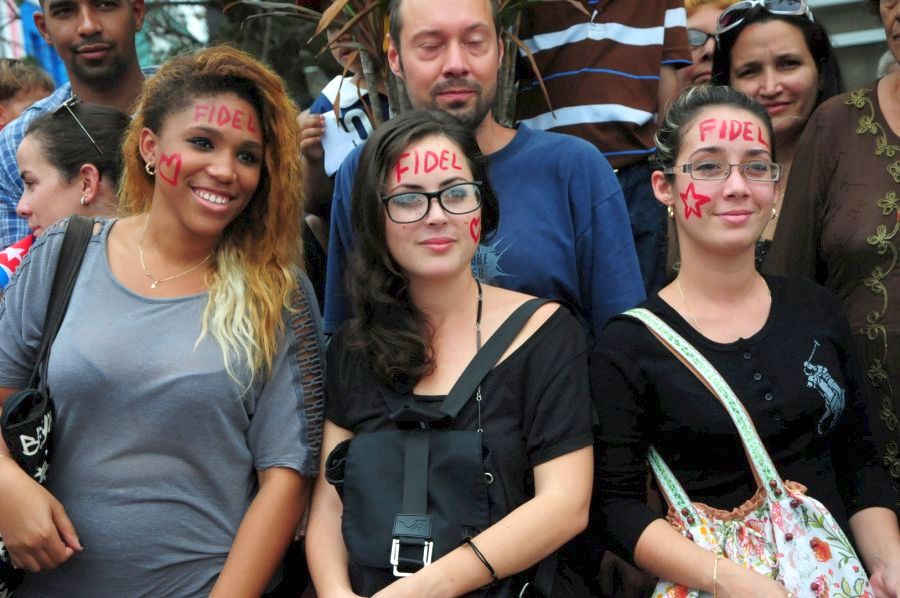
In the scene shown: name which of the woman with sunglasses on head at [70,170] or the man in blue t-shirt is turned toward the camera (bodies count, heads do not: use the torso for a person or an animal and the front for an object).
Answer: the man in blue t-shirt

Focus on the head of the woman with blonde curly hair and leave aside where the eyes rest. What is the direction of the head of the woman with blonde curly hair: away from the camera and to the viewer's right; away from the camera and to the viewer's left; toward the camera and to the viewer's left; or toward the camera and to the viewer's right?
toward the camera and to the viewer's right

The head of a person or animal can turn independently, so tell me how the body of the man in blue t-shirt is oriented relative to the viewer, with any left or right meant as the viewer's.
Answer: facing the viewer

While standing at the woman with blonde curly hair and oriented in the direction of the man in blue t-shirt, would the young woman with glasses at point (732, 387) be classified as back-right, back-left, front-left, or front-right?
front-right

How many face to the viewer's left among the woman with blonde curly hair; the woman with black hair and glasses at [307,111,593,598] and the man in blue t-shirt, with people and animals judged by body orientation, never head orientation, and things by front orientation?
0

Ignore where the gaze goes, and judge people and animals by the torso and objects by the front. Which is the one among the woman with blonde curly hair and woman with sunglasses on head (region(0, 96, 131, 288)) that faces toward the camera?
the woman with blonde curly hair

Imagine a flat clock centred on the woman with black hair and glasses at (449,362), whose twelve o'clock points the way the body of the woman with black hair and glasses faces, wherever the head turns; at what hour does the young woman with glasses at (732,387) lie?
The young woman with glasses is roughly at 9 o'clock from the woman with black hair and glasses.

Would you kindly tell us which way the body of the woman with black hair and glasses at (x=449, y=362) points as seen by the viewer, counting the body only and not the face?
toward the camera

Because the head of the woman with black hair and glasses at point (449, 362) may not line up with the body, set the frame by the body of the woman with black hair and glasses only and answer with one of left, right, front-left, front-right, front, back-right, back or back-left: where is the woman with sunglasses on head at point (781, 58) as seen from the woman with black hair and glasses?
back-left

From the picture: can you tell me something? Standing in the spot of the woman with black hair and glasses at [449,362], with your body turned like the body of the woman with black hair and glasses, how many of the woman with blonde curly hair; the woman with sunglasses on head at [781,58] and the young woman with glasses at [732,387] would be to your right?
1

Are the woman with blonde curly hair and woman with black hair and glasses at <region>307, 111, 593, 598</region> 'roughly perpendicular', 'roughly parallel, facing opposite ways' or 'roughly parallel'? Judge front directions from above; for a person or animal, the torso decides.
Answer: roughly parallel

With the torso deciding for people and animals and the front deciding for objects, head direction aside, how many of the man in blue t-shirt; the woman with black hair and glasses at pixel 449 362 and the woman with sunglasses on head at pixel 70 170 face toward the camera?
2

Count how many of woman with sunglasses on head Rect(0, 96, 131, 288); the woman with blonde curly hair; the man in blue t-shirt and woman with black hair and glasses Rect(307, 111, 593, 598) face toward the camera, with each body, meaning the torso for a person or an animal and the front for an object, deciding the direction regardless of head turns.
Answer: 3

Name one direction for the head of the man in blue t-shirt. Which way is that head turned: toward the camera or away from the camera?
toward the camera
